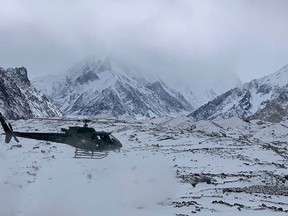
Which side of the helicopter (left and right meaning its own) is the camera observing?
right
